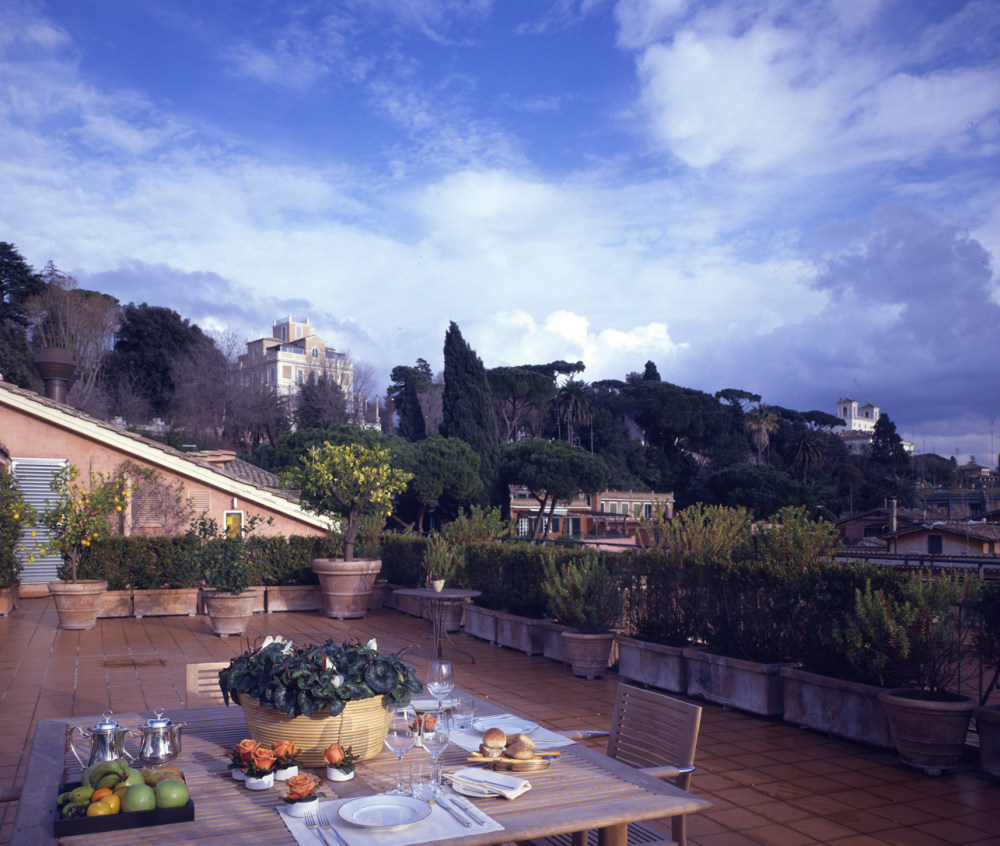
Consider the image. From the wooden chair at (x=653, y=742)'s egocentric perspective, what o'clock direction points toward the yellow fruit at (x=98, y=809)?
The yellow fruit is roughly at 12 o'clock from the wooden chair.

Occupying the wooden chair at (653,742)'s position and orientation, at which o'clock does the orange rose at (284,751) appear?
The orange rose is roughly at 12 o'clock from the wooden chair.

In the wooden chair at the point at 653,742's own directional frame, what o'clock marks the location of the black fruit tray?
The black fruit tray is roughly at 12 o'clock from the wooden chair.

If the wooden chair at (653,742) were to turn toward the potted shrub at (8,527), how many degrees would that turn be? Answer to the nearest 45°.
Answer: approximately 90° to its right

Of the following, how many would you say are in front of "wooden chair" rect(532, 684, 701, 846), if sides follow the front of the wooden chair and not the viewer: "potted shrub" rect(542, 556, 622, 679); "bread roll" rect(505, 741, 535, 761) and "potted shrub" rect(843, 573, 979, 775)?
1

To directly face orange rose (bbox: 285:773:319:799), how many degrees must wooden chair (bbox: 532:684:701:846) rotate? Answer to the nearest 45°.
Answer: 0° — it already faces it

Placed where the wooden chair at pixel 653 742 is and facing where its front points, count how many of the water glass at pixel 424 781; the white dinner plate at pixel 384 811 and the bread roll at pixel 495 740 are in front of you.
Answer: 3

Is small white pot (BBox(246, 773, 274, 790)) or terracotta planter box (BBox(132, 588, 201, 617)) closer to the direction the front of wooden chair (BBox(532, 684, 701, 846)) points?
the small white pot

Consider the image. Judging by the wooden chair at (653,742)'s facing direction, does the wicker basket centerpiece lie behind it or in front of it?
in front

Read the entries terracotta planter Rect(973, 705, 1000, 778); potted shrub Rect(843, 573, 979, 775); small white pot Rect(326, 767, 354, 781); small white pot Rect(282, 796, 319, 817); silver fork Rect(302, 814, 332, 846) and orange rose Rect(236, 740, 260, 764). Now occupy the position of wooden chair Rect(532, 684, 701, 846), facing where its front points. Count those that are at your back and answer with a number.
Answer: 2

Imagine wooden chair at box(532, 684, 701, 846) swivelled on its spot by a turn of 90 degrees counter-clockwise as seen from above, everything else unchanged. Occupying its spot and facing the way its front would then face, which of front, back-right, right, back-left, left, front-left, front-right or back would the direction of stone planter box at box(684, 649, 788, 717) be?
back-left

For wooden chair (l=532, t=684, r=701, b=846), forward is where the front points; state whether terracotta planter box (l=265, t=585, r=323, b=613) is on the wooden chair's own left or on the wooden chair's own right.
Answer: on the wooden chair's own right

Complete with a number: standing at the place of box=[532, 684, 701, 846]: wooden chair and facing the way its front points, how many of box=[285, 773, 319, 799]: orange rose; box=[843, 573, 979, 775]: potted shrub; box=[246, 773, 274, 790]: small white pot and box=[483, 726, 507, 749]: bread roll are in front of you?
3

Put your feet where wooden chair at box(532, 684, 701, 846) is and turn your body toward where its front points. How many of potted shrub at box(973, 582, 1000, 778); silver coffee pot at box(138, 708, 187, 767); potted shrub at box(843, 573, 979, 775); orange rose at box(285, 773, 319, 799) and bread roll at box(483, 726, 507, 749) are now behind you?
2

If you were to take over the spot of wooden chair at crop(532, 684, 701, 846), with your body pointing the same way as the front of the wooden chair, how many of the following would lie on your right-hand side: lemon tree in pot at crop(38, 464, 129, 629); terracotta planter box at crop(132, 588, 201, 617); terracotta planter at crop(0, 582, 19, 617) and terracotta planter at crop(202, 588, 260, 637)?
4

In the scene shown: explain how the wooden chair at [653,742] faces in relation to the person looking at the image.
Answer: facing the viewer and to the left of the viewer

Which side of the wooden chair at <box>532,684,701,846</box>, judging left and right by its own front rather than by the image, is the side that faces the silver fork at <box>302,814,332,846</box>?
front

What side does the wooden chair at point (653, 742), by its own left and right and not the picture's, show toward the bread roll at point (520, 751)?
front

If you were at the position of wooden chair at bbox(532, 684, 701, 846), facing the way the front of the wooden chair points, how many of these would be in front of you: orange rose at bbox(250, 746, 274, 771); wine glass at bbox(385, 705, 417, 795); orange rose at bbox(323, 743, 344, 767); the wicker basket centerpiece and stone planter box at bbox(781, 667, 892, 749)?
4

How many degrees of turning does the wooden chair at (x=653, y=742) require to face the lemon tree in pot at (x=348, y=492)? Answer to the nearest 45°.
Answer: approximately 90° to its right

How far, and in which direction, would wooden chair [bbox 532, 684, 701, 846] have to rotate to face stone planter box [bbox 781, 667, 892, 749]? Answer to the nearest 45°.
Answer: approximately 180°
